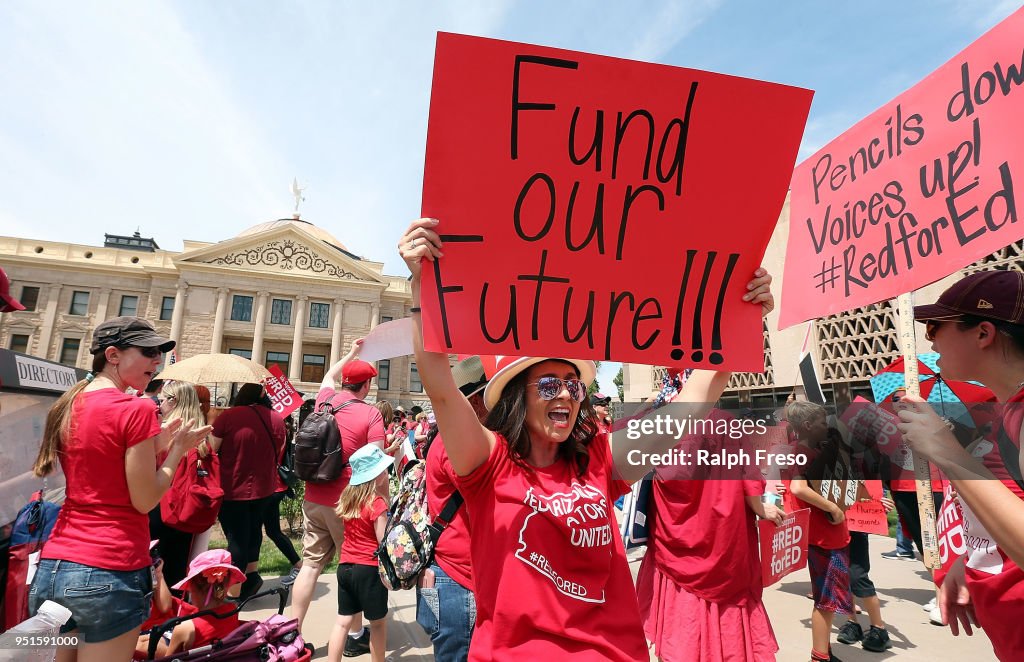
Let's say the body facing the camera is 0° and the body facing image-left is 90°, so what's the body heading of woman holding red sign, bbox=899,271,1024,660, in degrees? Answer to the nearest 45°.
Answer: approximately 90°

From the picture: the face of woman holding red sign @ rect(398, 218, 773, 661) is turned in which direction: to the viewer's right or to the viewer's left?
to the viewer's right

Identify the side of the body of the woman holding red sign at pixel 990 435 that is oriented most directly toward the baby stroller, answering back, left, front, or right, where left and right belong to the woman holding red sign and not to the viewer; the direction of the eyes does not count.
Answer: front

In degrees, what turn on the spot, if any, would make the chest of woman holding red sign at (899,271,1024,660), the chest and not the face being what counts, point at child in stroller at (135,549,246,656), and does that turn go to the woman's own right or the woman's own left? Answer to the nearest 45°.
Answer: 0° — they already face them

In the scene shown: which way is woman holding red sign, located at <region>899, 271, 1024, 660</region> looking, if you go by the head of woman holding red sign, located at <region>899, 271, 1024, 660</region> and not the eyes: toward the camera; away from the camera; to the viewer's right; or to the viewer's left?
to the viewer's left

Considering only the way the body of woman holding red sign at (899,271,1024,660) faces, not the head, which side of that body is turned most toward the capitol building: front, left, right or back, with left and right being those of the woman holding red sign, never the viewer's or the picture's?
front

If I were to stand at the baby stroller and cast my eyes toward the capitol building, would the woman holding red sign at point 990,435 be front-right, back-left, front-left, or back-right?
back-right
